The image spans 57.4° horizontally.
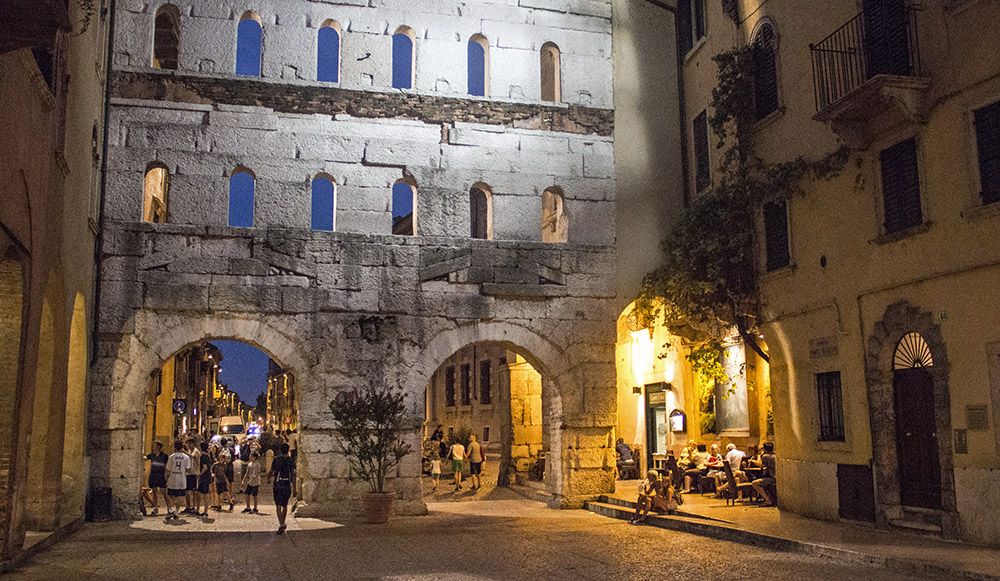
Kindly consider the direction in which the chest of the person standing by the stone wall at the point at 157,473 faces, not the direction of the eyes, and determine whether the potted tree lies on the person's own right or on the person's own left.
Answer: on the person's own left

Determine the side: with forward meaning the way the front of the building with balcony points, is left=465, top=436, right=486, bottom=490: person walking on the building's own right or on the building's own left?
on the building's own right

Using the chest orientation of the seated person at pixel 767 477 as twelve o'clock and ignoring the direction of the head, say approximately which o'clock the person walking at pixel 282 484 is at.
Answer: The person walking is roughly at 11 o'clock from the seated person.

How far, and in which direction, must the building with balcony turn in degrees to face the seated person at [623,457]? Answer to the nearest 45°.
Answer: approximately 90° to its right

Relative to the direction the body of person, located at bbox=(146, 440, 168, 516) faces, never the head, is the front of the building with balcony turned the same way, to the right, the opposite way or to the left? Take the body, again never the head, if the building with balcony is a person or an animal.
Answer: to the right

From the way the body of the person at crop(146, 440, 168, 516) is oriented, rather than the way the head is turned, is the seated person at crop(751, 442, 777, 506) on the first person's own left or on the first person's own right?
on the first person's own left

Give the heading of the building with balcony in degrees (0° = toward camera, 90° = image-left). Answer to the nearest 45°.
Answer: approximately 45°

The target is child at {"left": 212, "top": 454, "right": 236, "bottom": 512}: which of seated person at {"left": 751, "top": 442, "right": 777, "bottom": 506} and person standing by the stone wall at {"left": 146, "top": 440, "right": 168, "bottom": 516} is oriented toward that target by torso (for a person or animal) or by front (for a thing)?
the seated person

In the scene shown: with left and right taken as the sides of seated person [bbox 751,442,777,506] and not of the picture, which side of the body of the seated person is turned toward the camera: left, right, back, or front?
left

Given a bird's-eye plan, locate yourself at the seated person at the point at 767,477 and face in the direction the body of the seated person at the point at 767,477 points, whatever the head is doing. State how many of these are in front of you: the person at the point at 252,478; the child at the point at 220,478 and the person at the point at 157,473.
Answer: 3

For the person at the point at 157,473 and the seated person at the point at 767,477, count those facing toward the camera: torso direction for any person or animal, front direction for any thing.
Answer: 1
